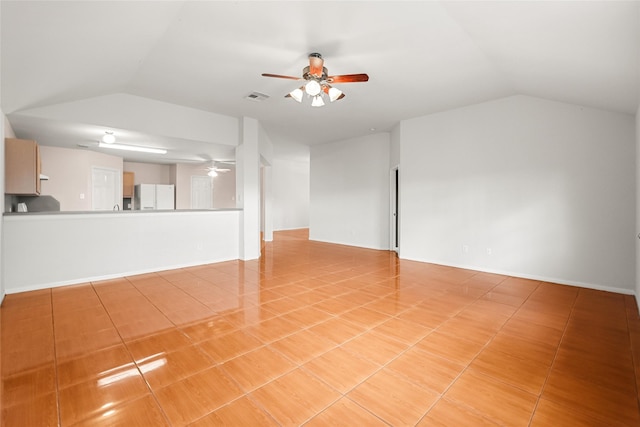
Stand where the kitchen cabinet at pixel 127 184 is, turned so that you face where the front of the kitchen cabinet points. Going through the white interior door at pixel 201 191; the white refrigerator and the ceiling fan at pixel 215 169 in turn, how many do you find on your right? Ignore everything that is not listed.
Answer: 0

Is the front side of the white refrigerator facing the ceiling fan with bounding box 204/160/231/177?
no

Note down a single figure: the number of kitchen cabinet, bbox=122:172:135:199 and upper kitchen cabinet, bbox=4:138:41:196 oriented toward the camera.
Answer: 1

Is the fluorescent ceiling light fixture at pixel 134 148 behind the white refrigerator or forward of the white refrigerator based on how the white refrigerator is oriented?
forward

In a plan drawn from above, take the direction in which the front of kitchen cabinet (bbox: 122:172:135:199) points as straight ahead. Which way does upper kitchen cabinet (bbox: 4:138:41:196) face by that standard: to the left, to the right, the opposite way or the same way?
to the left

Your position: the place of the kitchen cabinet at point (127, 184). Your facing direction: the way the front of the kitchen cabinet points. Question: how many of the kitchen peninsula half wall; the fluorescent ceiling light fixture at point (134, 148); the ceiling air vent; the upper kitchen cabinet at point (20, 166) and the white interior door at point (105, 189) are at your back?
0

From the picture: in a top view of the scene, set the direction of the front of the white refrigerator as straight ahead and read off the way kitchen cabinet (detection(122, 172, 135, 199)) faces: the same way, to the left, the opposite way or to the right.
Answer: the same way

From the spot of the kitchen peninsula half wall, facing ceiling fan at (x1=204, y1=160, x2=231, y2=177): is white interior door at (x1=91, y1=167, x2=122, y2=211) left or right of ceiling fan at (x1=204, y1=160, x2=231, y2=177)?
left

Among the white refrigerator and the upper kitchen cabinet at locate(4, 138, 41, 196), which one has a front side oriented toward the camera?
the white refrigerator

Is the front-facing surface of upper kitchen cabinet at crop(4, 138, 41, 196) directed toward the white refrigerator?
no

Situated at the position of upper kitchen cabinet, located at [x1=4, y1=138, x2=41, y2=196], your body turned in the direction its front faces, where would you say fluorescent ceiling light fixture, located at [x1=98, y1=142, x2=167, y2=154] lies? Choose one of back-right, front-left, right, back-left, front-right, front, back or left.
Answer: front-left

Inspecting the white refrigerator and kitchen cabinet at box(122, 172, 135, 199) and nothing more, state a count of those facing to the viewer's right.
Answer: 0

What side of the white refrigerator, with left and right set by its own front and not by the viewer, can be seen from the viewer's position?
front

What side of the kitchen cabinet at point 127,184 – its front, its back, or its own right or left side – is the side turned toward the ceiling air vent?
front

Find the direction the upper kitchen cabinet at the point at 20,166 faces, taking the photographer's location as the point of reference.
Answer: facing to the right of the viewer

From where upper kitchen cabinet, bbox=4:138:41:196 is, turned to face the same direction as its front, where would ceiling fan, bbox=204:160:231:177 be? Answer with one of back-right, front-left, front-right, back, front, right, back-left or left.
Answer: front-left

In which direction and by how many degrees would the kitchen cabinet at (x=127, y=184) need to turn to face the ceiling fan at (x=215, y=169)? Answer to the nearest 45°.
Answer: approximately 90° to its left
